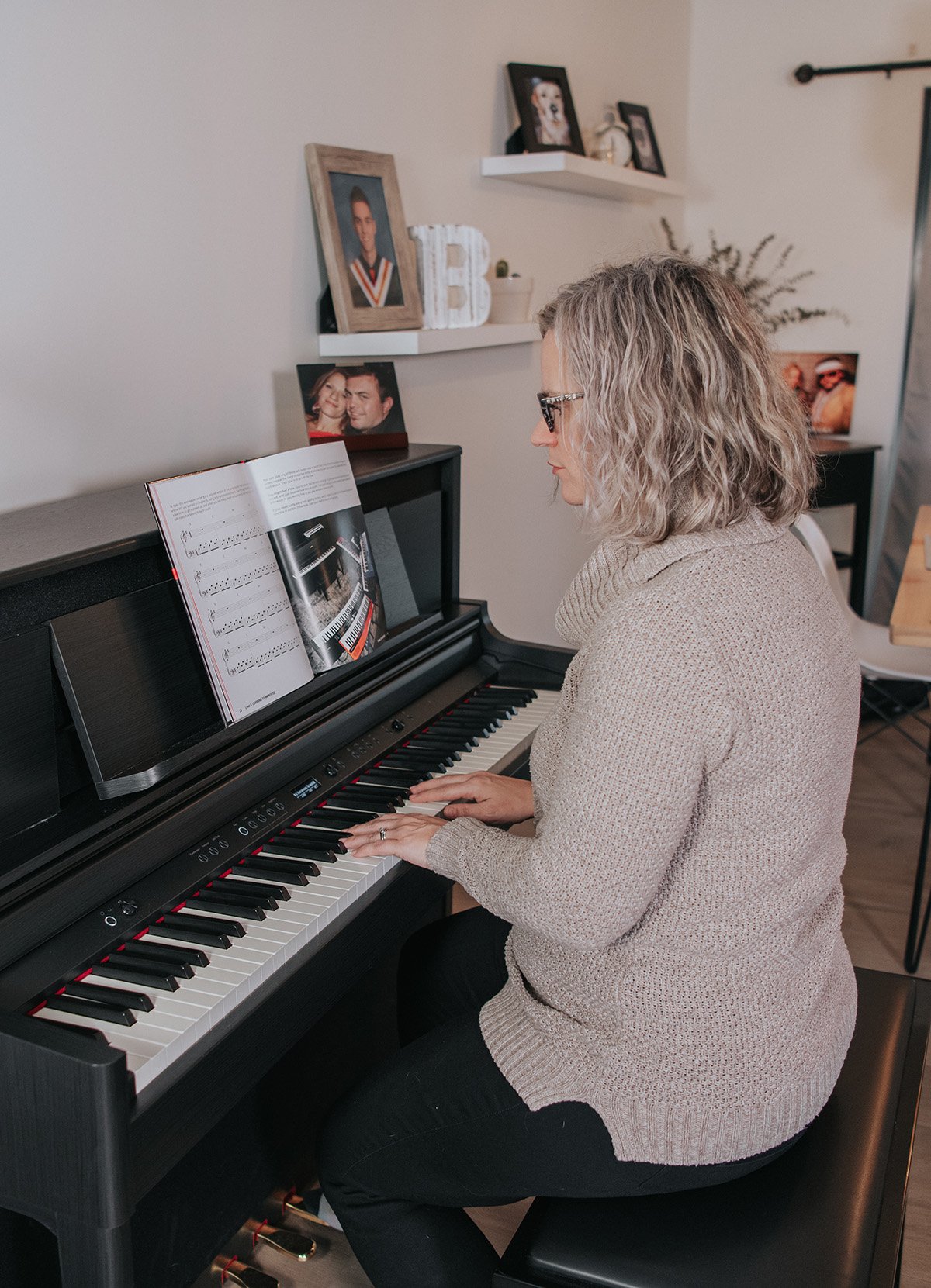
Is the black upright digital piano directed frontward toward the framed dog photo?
no

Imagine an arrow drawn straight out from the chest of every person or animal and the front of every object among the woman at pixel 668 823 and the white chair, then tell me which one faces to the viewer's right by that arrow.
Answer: the white chair

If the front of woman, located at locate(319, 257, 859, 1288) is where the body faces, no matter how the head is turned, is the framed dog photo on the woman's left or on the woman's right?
on the woman's right

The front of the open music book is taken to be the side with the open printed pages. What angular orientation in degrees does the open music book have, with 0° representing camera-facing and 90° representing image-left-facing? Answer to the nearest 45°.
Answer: approximately 315°

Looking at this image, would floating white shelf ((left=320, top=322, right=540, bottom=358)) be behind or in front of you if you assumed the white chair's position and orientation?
behind

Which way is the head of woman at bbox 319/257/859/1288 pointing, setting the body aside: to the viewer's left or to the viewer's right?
to the viewer's left

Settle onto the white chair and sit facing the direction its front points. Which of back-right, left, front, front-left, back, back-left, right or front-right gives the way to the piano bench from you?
right

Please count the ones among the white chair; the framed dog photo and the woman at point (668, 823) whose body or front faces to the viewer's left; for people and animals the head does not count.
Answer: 1

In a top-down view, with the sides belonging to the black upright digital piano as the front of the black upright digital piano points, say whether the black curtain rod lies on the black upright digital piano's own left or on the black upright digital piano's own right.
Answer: on the black upright digital piano's own left

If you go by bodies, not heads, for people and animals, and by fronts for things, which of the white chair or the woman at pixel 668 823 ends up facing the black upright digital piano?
the woman

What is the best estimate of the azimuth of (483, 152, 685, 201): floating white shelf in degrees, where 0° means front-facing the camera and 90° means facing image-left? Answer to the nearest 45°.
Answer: approximately 315°

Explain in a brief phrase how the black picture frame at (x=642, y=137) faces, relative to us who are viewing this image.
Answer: facing the viewer and to the right of the viewer

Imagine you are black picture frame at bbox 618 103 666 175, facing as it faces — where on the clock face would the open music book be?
The open music book is roughly at 2 o'clock from the black picture frame.

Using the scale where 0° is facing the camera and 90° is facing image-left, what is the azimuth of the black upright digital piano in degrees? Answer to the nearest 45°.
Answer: approximately 315°

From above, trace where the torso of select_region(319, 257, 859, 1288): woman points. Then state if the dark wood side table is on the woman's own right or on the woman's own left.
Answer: on the woman's own right

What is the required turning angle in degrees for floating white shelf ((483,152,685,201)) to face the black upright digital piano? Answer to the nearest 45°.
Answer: approximately 45° to its right

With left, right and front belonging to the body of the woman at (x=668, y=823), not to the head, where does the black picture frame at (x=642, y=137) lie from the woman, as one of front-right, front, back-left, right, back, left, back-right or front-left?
right

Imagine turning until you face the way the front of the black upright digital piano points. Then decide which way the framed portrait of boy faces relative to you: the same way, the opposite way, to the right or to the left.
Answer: the same way
